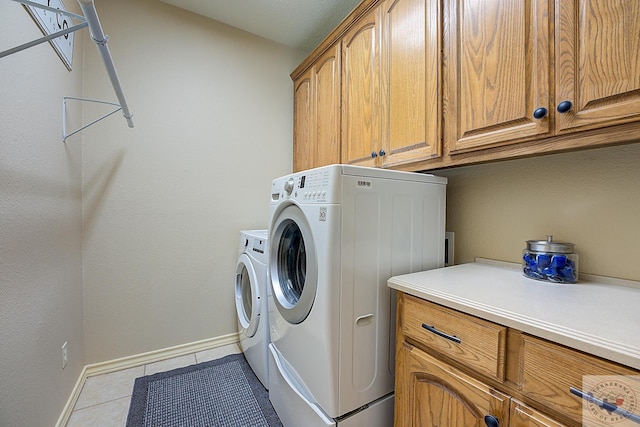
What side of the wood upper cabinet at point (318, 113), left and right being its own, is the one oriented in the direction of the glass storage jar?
left

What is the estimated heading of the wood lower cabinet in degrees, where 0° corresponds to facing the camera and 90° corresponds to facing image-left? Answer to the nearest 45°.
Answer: approximately 45°

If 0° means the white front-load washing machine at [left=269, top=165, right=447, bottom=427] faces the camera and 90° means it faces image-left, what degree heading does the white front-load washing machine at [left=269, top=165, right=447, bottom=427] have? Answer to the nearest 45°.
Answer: approximately 45°

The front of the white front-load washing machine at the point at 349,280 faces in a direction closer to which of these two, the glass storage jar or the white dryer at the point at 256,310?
the white dryer

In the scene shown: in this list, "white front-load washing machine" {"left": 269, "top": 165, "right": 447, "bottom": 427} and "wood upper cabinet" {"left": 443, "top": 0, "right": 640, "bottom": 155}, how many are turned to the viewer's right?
0

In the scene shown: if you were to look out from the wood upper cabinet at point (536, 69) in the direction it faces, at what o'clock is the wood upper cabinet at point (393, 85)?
the wood upper cabinet at point (393, 85) is roughly at 2 o'clock from the wood upper cabinet at point (536, 69).
